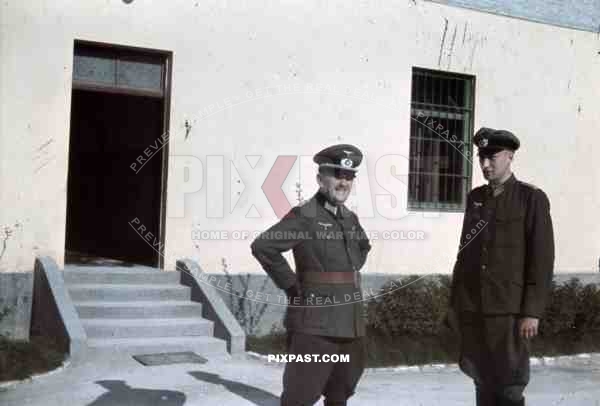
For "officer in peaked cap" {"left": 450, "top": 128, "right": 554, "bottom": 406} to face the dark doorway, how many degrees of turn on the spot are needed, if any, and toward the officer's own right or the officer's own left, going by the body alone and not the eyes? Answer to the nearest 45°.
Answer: approximately 90° to the officer's own right

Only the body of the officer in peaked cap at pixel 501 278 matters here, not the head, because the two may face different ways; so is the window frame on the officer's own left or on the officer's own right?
on the officer's own right

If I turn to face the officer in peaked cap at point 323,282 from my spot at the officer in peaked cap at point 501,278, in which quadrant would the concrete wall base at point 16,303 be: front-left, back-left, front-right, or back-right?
front-right

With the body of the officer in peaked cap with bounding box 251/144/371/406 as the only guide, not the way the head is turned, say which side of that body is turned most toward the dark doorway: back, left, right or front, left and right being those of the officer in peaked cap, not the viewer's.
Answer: back

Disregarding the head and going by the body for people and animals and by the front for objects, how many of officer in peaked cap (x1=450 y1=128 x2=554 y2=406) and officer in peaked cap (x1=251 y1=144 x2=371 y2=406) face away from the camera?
0

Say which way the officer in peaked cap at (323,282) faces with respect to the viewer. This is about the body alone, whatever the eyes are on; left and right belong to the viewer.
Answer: facing the viewer and to the right of the viewer

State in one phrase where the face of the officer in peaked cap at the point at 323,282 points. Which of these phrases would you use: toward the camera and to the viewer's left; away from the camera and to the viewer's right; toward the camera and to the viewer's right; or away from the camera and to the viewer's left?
toward the camera and to the viewer's right

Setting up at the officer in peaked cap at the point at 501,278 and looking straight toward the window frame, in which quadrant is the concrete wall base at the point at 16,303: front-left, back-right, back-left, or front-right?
front-left

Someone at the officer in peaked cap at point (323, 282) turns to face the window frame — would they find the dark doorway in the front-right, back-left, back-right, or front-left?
front-left

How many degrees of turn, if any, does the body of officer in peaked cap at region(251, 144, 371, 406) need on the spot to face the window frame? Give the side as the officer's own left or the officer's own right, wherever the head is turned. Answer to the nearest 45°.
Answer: approximately 135° to the officer's own left

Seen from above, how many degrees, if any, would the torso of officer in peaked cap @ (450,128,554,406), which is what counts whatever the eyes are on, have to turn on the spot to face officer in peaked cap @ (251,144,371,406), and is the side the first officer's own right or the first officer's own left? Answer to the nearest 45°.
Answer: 0° — they already face them

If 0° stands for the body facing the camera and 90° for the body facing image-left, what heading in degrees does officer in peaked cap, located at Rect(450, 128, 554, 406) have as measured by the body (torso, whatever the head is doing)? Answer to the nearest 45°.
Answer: approximately 45°

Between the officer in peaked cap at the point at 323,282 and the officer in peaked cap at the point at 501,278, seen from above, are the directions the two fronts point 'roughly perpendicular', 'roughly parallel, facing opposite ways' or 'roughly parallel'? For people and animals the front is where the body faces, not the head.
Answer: roughly perpendicular

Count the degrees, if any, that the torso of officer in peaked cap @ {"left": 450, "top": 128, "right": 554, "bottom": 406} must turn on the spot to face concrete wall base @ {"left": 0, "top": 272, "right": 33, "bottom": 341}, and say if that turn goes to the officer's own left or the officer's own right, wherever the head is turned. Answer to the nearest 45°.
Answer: approximately 90° to the officer's own right
